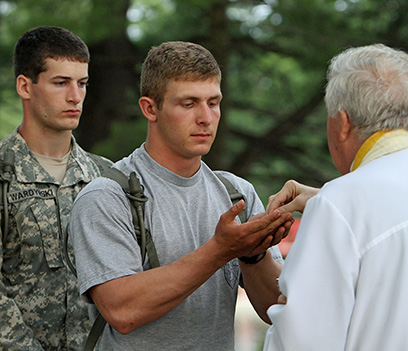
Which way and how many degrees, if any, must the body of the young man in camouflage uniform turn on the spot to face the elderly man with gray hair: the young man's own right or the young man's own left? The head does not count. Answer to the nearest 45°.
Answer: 0° — they already face them

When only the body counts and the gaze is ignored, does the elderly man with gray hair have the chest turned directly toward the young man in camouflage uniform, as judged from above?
yes

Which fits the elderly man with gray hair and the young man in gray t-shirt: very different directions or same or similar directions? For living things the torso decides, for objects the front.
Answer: very different directions

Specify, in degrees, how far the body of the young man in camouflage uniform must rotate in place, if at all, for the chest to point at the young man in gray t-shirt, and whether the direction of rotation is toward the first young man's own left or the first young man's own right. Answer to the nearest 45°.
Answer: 0° — they already face them

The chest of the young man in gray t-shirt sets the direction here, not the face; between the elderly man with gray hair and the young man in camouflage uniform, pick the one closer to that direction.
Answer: the elderly man with gray hair

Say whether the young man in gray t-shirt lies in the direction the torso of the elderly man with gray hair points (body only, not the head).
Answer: yes

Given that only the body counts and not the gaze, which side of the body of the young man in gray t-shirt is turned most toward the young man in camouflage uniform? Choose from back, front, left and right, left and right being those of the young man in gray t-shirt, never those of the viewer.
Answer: back

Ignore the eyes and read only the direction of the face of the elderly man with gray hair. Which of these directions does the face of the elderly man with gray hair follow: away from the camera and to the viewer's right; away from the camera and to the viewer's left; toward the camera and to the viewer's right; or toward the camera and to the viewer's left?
away from the camera and to the viewer's left

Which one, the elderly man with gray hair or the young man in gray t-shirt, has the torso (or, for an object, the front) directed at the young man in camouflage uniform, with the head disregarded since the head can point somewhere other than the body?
the elderly man with gray hair

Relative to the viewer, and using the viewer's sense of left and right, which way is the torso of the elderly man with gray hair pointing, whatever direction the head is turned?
facing away from the viewer and to the left of the viewer

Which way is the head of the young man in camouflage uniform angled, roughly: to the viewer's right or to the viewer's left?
to the viewer's right
